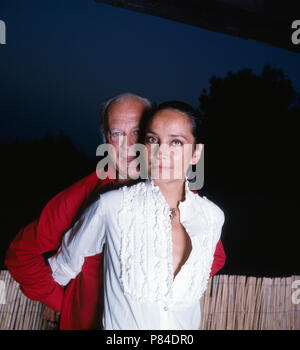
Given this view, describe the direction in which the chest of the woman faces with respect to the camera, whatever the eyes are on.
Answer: toward the camera

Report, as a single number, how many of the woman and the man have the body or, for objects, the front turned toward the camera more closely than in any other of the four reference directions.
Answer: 2
